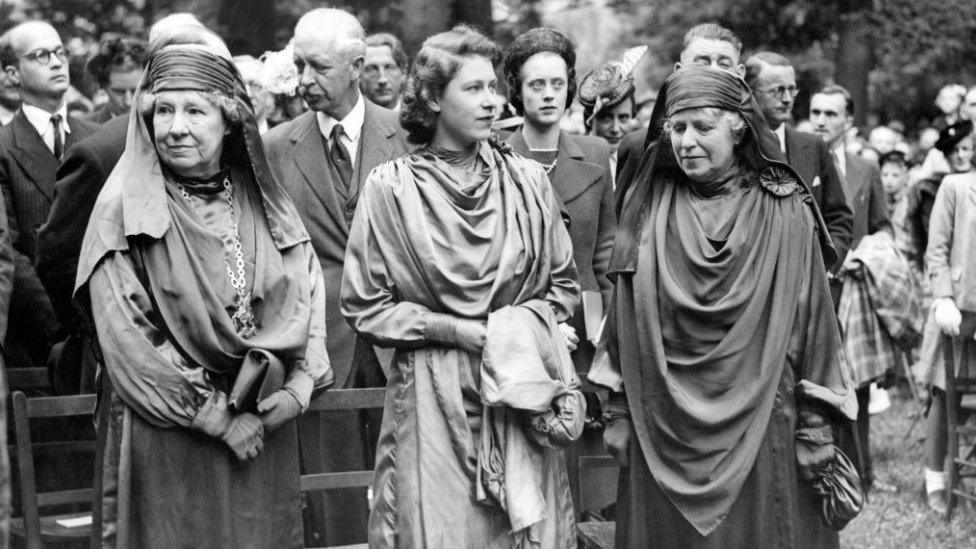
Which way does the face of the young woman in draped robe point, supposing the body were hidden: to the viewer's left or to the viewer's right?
to the viewer's right

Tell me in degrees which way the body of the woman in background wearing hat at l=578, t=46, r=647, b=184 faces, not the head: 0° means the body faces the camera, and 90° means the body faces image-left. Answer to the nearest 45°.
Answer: approximately 0°

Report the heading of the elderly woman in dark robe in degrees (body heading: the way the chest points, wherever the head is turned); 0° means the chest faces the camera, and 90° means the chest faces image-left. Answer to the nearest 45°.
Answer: approximately 0°

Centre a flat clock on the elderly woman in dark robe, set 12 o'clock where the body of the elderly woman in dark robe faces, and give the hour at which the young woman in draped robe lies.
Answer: The young woman in draped robe is roughly at 2 o'clock from the elderly woman in dark robe.
